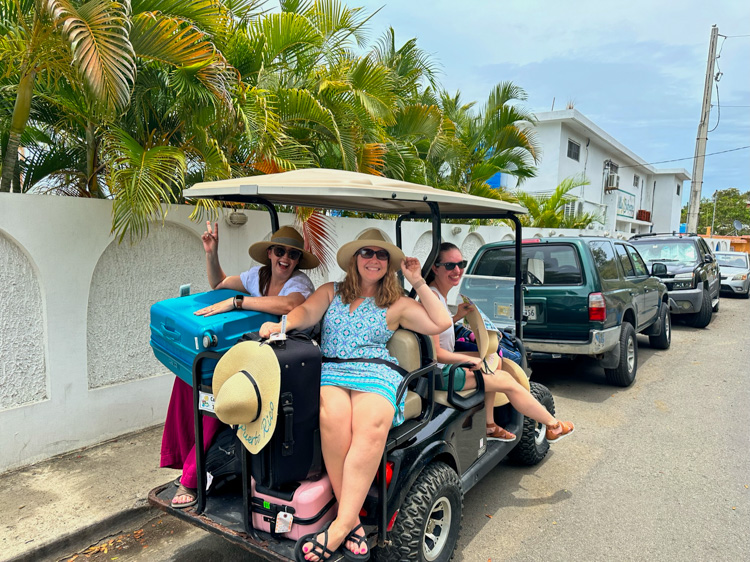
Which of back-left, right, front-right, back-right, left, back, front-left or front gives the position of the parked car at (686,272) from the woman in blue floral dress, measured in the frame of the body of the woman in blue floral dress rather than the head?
back-left

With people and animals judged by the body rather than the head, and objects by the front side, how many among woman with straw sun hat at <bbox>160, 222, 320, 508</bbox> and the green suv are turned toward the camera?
1

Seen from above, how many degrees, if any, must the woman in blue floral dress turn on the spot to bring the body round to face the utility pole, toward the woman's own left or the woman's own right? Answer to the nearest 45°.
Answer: approximately 135° to the woman's own left

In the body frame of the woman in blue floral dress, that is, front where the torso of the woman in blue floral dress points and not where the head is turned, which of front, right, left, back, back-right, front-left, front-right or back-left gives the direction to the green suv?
back-left

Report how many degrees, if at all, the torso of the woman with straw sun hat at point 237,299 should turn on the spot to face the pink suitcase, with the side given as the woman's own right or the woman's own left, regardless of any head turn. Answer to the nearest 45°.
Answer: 0° — they already face it

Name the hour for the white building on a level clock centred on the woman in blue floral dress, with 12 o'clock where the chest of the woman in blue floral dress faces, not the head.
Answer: The white building is roughly at 7 o'clock from the woman in blue floral dress.

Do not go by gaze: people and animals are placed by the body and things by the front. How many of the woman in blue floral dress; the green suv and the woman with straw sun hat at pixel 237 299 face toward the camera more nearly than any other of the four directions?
2
